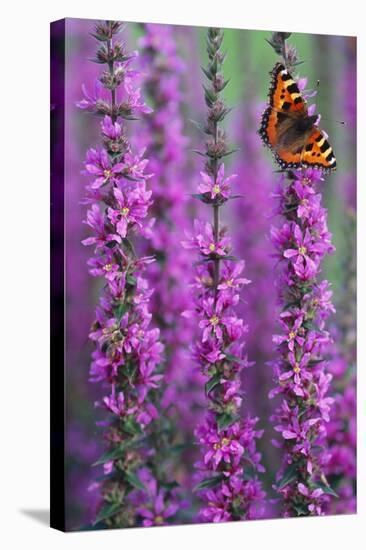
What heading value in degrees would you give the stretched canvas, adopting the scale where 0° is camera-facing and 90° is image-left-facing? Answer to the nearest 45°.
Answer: approximately 315°
